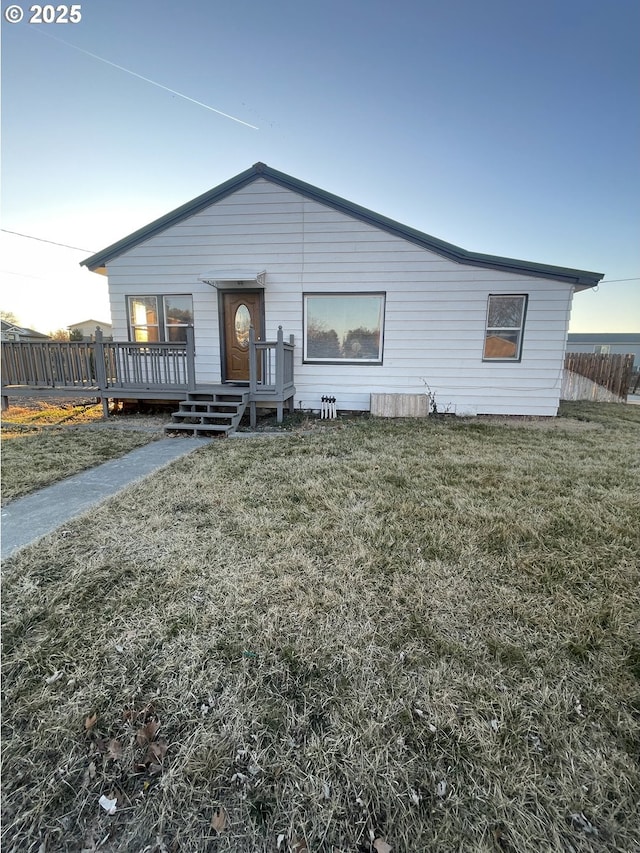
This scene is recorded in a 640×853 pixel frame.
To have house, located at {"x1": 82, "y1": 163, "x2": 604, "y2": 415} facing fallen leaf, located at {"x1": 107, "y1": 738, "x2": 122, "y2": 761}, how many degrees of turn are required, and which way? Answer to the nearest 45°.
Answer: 0° — it already faces it

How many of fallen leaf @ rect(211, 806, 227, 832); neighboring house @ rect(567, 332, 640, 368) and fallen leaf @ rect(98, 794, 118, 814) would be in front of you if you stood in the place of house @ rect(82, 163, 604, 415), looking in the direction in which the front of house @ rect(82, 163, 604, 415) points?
2

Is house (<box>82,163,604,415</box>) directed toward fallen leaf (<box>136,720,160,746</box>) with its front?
yes

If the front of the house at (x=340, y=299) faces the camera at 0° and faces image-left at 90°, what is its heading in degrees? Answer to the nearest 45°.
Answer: approximately 0°

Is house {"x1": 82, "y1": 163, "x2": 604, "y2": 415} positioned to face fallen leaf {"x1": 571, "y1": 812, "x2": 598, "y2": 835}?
yes

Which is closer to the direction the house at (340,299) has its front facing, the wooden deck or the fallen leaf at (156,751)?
the fallen leaf

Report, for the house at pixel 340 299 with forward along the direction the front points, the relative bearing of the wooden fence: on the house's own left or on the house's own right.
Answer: on the house's own left

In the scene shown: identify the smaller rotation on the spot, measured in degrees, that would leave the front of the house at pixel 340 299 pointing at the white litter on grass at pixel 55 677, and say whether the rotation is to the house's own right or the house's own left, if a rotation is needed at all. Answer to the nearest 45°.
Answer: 0° — it already faces it

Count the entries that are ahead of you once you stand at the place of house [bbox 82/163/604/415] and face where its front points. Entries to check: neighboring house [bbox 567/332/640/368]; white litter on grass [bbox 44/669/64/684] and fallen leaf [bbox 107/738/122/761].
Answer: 2

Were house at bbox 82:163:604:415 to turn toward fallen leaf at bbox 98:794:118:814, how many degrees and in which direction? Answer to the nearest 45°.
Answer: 0° — it already faces it
